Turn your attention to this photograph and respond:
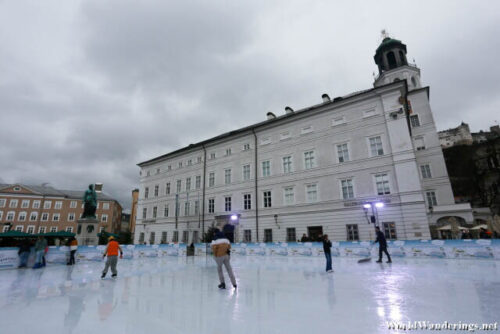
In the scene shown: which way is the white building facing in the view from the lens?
facing the viewer and to the left of the viewer

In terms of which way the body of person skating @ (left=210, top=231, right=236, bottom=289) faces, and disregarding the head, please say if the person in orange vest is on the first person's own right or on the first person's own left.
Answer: on the first person's own left

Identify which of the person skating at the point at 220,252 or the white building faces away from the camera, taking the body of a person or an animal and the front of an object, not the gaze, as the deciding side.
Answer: the person skating

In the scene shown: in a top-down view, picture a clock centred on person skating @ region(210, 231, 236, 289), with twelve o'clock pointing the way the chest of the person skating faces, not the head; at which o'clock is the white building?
The white building is roughly at 1 o'clock from the person skating.

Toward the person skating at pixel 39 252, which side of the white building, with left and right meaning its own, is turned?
front

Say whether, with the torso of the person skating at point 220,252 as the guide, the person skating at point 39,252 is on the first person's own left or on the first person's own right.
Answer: on the first person's own left

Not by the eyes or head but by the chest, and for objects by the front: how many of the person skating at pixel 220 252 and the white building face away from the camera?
1

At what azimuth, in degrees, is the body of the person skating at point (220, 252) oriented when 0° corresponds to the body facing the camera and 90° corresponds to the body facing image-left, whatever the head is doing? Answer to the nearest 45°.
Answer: approximately 180°
